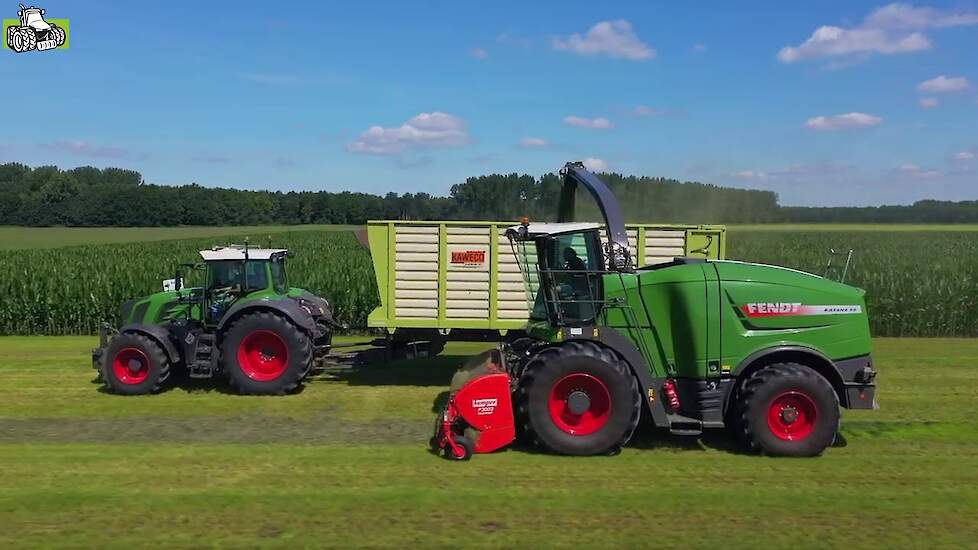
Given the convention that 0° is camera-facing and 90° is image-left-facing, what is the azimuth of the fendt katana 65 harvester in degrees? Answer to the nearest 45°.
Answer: approximately 90°

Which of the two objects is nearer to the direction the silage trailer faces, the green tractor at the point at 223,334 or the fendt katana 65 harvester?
the green tractor

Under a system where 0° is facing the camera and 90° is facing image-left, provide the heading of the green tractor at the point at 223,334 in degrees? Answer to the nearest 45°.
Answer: approximately 90°

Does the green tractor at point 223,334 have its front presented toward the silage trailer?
no

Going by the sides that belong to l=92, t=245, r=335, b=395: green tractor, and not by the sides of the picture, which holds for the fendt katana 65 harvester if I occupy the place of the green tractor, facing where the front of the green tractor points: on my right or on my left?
on my left

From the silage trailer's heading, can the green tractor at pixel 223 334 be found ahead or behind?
ahead

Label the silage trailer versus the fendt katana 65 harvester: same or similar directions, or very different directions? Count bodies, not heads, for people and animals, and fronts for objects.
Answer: same or similar directions

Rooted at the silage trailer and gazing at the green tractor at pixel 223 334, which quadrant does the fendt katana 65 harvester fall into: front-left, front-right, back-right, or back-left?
back-left

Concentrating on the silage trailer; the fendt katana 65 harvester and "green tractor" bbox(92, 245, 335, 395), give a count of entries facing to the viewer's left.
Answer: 3

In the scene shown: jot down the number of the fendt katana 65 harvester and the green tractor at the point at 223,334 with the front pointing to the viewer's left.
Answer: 2

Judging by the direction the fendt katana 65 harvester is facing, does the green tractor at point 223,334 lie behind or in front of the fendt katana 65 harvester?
in front

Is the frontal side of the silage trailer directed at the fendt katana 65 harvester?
no

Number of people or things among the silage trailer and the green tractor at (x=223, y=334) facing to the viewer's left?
2

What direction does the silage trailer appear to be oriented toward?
to the viewer's left

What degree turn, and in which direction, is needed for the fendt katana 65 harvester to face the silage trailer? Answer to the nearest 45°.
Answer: approximately 45° to its right
